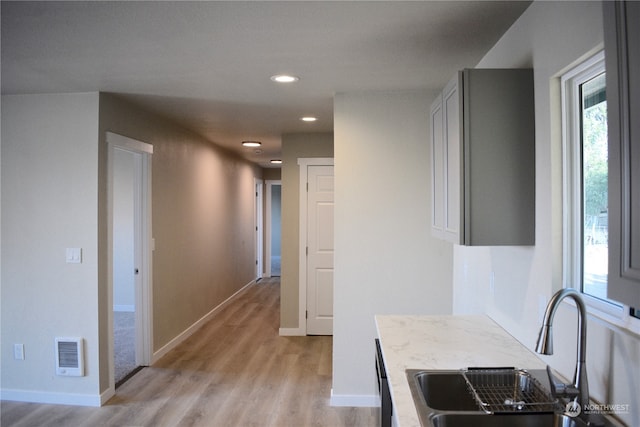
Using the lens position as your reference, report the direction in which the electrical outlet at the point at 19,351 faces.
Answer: facing the viewer

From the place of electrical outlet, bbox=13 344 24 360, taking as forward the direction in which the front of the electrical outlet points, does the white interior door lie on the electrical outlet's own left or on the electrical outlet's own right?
on the electrical outlet's own left

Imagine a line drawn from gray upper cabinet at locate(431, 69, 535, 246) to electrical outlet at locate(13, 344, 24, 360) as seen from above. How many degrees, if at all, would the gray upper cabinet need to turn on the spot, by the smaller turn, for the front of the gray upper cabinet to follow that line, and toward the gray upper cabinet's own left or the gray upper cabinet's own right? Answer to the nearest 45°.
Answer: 0° — it already faces it

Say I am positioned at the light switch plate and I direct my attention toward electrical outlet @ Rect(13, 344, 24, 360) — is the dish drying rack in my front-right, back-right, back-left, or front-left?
back-left

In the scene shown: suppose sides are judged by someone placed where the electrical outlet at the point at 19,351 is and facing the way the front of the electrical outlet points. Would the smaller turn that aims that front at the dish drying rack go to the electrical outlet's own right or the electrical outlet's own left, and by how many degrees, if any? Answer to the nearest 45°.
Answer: approximately 45° to the electrical outlet's own left

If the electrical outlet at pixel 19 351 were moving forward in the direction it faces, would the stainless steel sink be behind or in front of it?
in front

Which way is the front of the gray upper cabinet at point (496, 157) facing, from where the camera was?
facing to the left of the viewer

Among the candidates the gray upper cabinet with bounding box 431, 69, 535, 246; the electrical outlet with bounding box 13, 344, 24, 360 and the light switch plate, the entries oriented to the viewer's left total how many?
1

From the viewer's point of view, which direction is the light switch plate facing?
toward the camera

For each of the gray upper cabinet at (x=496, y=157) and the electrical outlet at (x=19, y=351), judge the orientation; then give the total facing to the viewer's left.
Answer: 1
